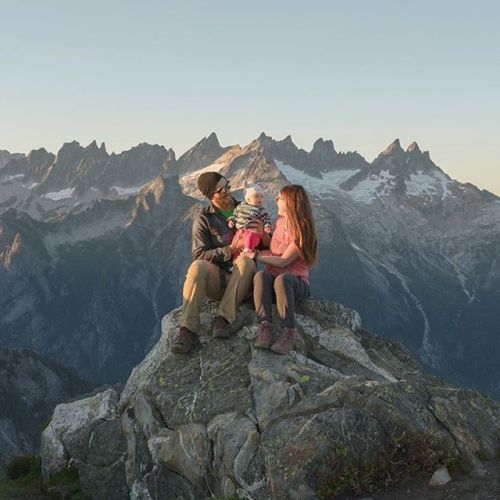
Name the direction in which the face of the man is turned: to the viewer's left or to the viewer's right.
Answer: to the viewer's right

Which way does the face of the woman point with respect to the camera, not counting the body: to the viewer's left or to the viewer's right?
to the viewer's left

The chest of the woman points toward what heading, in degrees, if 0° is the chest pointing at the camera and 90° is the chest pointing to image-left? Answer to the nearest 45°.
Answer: approximately 45°

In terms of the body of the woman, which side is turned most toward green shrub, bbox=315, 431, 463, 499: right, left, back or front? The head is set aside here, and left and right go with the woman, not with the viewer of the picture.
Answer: left

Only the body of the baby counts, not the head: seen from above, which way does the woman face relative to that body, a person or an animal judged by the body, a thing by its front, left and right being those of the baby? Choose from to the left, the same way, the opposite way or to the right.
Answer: to the right

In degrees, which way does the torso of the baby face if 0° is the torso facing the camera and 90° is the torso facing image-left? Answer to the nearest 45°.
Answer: approximately 315°

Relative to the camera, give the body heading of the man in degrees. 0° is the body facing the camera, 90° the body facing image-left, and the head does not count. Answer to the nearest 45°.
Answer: approximately 315°

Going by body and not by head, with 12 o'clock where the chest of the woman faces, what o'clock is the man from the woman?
The man is roughly at 2 o'clock from the woman.
